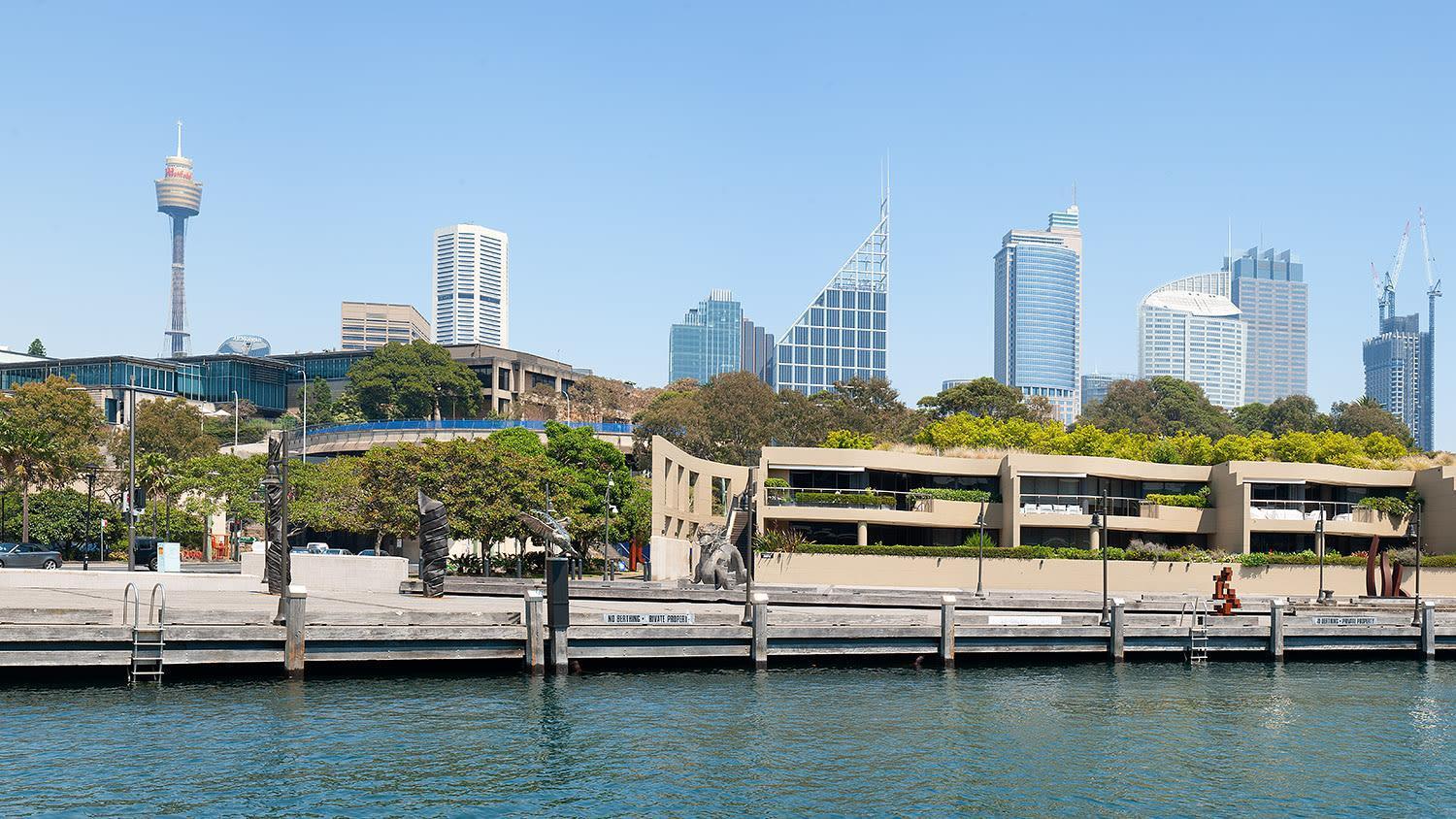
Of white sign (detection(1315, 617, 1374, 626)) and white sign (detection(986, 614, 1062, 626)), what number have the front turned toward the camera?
2

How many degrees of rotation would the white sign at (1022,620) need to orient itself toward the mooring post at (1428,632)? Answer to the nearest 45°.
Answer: approximately 135° to its left

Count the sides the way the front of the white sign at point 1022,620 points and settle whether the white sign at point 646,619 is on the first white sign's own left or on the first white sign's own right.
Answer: on the first white sign's own right

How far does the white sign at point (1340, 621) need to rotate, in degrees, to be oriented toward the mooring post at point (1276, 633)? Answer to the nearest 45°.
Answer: approximately 45° to its right

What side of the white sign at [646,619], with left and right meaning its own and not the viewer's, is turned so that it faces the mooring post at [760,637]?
left

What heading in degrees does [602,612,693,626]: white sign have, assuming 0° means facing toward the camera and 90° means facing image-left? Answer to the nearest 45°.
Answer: approximately 0°

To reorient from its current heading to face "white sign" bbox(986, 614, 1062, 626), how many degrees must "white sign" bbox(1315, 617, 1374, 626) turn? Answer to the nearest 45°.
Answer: approximately 45° to its right

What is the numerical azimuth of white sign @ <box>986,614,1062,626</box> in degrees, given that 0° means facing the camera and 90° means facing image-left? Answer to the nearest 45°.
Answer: approximately 0°
